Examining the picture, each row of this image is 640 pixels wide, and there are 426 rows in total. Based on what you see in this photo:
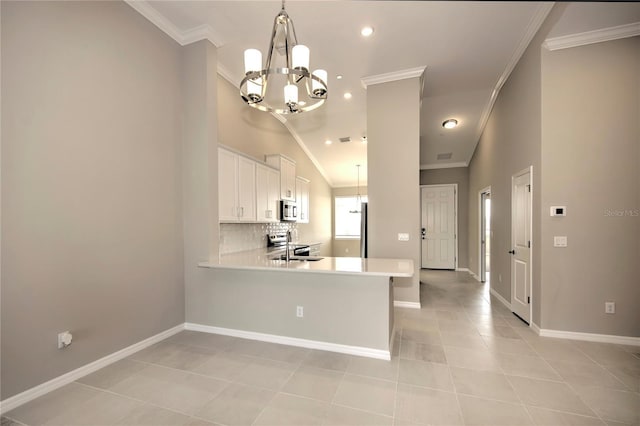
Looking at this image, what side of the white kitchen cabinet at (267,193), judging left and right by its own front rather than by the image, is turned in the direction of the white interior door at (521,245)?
front

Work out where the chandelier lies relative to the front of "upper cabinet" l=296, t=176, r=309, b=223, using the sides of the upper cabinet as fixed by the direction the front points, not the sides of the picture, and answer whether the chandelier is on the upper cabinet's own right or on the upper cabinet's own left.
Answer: on the upper cabinet's own right

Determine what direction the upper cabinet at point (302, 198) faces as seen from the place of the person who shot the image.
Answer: facing the viewer and to the right of the viewer

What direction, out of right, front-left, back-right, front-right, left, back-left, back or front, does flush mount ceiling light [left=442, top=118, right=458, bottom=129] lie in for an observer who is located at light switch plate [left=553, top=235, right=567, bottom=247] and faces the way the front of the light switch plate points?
back-right

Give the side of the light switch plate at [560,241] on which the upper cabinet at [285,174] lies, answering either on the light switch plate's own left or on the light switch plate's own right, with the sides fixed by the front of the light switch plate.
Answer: on the light switch plate's own right

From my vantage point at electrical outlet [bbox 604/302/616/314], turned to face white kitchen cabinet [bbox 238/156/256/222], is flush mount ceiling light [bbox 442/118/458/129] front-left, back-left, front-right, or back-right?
front-right

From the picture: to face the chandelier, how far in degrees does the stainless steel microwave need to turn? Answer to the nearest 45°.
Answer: approximately 45° to its right

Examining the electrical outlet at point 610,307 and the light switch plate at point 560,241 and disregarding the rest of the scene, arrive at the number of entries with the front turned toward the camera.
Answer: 2

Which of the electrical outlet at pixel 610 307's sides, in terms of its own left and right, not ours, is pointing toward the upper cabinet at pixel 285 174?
right

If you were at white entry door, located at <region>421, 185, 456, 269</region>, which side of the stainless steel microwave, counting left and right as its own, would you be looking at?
left

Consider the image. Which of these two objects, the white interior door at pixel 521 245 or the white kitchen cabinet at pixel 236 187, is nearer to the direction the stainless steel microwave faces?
the white interior door

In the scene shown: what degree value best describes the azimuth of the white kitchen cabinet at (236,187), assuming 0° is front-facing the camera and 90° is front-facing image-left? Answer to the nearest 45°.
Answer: approximately 315°

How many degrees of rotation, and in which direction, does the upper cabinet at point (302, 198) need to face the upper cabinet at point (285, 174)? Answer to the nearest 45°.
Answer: approximately 45° to its right

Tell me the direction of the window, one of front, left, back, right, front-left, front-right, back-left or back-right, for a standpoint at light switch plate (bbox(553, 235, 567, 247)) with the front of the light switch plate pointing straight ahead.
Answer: back-right
